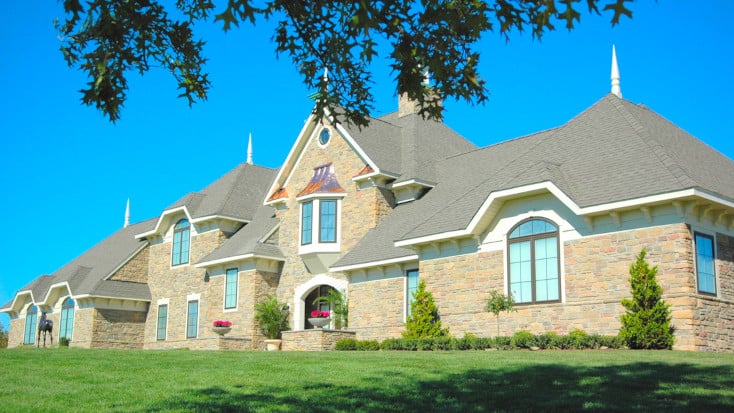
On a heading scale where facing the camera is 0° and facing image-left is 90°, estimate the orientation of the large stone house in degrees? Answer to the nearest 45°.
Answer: approximately 45°
